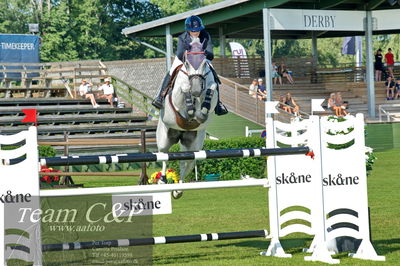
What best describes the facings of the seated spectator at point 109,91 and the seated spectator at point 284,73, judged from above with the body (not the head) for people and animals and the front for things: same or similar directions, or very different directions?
same or similar directions

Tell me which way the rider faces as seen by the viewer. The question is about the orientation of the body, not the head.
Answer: toward the camera

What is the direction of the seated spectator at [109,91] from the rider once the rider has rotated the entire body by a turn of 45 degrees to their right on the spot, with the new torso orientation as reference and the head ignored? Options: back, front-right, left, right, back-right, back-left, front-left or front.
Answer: back-right

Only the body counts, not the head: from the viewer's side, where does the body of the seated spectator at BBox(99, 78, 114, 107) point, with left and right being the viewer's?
facing the viewer and to the right of the viewer

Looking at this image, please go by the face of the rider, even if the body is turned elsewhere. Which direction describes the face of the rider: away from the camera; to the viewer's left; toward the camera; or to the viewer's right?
toward the camera

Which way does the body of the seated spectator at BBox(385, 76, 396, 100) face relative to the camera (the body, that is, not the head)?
toward the camera

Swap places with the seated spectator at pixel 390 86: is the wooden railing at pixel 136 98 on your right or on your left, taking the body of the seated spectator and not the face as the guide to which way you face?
on your right

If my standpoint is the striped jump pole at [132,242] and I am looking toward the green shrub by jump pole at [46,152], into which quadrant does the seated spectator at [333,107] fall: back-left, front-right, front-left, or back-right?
front-right

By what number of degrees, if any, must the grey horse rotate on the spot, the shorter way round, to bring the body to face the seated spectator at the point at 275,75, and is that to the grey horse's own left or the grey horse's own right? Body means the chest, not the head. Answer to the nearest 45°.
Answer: approximately 180°

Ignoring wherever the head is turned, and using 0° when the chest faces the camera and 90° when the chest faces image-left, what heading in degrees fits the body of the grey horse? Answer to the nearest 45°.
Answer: approximately 0°

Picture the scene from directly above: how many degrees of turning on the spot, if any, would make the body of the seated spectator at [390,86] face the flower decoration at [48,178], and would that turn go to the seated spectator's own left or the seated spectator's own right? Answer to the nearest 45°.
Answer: approximately 45° to the seated spectator's own right

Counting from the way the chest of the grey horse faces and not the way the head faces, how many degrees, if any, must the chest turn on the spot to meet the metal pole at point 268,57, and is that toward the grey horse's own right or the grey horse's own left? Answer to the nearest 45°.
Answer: approximately 180°

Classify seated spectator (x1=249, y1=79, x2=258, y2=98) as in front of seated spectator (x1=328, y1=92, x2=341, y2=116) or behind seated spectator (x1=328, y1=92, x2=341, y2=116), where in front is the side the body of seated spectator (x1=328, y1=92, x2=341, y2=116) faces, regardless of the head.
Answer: behind

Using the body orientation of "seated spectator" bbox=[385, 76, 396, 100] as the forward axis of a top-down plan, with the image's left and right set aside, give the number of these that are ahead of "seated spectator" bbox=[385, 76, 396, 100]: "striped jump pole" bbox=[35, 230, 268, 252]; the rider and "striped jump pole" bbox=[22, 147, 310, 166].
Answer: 3

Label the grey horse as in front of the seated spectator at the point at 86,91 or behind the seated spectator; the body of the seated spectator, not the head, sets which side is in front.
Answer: in front
